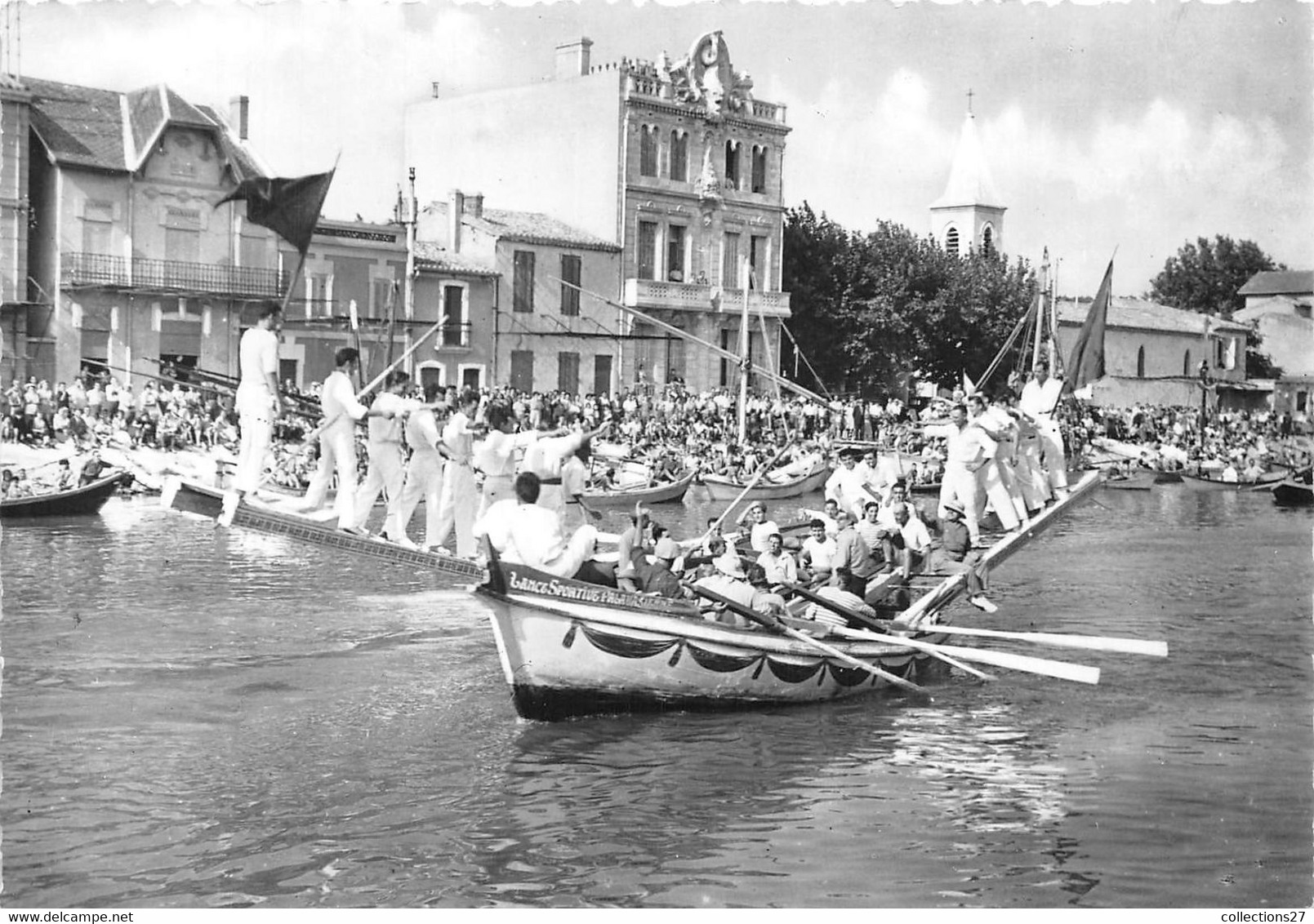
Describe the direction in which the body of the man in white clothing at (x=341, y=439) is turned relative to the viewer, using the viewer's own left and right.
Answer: facing away from the viewer and to the right of the viewer

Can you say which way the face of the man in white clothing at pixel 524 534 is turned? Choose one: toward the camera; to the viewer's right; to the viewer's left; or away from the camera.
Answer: away from the camera

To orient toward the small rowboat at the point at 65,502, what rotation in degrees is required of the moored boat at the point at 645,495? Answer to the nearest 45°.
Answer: approximately 135° to its right

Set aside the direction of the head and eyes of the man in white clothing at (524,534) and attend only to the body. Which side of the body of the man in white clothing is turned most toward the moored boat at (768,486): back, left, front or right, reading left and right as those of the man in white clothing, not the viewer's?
front

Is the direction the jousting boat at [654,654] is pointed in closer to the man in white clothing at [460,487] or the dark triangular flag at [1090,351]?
the man in white clothing

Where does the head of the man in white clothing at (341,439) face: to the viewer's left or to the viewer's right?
to the viewer's right

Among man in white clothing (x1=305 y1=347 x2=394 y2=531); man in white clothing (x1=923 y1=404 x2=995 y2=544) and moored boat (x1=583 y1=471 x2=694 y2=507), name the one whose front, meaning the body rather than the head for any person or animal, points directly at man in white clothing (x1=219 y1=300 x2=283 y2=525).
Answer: man in white clothing (x1=923 y1=404 x2=995 y2=544)

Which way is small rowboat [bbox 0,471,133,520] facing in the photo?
to the viewer's right

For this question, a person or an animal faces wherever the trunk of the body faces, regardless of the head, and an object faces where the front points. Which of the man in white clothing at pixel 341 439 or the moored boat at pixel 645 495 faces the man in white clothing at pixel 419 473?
the man in white clothing at pixel 341 439

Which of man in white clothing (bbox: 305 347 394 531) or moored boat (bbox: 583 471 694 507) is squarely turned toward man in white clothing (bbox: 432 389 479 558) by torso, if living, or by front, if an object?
man in white clothing (bbox: 305 347 394 531)

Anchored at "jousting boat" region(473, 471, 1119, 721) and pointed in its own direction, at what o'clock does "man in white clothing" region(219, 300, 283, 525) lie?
The man in white clothing is roughly at 1 o'clock from the jousting boat.

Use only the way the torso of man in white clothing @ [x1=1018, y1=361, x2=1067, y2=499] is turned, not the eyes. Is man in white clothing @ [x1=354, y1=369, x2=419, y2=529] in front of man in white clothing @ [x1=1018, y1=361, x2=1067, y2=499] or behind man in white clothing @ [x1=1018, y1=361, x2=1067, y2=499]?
in front

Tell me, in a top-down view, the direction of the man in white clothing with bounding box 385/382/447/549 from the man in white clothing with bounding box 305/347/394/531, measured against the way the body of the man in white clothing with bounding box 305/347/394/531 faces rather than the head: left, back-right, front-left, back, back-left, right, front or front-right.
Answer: front

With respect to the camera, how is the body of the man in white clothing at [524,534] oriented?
away from the camera

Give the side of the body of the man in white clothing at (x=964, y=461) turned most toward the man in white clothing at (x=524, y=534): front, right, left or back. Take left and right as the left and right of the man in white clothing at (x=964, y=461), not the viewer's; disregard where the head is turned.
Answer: front

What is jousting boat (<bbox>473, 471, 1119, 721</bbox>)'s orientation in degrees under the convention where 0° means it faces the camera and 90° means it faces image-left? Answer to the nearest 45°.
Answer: approximately 45°

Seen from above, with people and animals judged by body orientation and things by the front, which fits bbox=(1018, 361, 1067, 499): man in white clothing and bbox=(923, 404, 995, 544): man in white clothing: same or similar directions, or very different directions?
same or similar directions
